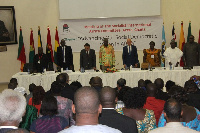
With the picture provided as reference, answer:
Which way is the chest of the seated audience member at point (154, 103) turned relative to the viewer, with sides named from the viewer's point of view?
facing away from the viewer

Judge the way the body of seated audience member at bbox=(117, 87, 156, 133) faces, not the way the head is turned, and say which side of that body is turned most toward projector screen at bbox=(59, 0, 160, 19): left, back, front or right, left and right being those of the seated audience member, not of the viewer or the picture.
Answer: front

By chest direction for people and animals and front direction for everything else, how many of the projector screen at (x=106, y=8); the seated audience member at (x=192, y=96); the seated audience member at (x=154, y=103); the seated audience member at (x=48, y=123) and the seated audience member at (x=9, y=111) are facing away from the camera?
4

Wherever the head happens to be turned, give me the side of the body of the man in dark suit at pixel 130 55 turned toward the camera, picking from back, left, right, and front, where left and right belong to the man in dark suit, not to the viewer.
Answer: front

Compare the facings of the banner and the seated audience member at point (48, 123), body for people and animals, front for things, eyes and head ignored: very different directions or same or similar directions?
very different directions

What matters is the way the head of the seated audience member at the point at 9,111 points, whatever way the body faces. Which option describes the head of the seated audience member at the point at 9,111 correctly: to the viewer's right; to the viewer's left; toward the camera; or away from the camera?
away from the camera

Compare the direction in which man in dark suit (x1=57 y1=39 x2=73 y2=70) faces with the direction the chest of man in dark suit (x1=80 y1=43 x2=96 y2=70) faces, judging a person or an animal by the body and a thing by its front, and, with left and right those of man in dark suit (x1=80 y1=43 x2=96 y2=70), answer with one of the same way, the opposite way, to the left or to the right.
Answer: the same way

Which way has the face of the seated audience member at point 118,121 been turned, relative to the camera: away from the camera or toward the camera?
away from the camera

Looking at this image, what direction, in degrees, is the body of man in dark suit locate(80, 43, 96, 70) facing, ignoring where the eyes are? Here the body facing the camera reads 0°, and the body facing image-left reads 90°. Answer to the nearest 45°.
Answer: approximately 0°

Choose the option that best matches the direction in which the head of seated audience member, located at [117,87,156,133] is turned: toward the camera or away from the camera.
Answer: away from the camera

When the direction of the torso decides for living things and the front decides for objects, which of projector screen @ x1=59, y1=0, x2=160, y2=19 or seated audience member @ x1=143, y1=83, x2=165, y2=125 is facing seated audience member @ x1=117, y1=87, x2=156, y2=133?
the projector screen

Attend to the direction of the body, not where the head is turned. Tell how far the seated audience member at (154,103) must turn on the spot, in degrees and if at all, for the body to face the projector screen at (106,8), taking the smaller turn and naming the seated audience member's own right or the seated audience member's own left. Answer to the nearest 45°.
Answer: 0° — they already face it

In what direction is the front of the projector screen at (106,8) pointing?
toward the camera

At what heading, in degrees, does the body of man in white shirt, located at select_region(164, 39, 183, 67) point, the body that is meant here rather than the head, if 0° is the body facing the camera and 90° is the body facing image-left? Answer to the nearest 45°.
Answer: approximately 0°

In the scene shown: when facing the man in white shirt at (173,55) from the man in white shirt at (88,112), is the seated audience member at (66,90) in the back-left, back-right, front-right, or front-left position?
front-left

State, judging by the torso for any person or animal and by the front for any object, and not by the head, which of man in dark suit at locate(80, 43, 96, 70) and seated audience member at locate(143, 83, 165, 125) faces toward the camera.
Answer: the man in dark suit

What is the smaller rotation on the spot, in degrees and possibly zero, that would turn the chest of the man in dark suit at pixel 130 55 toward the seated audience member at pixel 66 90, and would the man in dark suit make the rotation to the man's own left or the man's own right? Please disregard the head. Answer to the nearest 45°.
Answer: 0° — they already face them

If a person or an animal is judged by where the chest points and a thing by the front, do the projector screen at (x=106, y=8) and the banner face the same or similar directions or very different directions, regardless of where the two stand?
same or similar directions

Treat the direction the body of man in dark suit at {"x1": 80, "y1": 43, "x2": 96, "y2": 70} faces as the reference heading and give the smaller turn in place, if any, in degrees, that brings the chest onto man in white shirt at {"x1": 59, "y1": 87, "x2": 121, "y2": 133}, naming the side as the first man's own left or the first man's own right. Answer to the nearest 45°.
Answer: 0° — they already face them

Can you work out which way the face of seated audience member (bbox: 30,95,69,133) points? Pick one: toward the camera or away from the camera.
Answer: away from the camera

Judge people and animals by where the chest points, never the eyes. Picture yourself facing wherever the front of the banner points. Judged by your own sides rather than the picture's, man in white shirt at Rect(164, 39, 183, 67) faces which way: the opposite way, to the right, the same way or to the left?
the same way

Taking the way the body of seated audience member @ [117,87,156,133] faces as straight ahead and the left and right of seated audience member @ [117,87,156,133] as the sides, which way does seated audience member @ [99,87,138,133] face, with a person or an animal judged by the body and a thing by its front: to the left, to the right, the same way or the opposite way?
the same way

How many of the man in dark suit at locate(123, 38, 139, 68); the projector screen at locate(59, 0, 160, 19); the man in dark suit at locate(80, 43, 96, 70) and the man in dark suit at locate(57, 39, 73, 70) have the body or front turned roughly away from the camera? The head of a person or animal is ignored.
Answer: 0

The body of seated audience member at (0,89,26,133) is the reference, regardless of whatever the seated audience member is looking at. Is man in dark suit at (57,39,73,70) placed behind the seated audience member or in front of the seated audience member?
in front

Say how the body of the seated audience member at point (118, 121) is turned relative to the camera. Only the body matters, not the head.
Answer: away from the camera
